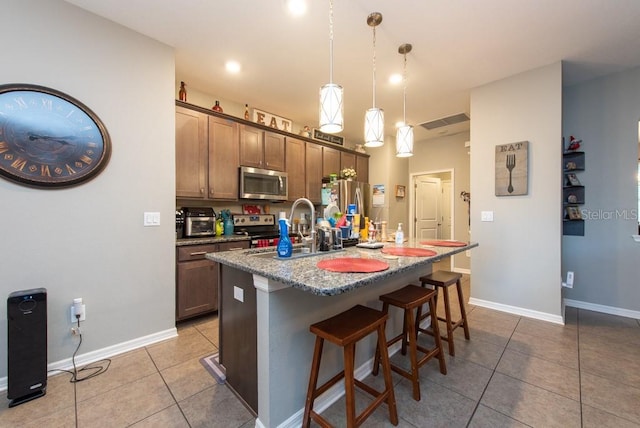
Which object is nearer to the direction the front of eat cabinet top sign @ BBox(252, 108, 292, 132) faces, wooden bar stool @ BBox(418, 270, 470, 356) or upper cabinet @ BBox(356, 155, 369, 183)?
the wooden bar stool

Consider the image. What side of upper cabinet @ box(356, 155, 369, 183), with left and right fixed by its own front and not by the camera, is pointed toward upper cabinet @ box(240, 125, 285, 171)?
right

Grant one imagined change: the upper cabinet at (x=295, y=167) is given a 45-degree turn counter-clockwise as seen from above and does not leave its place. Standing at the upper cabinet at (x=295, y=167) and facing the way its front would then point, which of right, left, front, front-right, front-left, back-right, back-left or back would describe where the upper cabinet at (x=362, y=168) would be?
front-left

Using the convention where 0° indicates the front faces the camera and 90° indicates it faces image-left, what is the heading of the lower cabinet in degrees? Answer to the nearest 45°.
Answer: approximately 315°

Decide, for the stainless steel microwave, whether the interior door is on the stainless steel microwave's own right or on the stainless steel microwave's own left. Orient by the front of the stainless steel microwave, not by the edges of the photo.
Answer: on the stainless steel microwave's own left

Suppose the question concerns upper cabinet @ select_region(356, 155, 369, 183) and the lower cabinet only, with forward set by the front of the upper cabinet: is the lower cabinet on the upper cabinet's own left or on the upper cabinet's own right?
on the upper cabinet's own right

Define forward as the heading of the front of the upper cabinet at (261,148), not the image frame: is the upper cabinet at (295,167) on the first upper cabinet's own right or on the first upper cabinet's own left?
on the first upper cabinet's own left

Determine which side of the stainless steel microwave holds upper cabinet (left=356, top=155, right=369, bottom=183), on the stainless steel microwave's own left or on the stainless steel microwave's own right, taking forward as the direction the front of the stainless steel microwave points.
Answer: on the stainless steel microwave's own left
